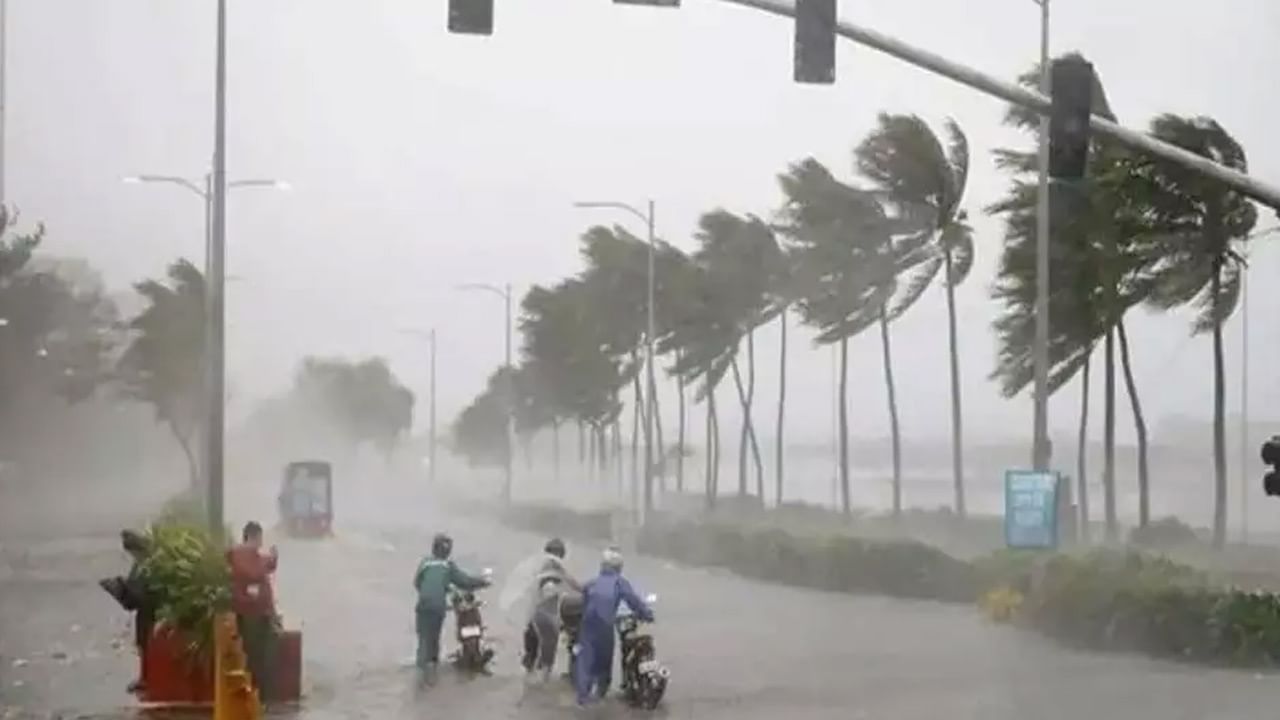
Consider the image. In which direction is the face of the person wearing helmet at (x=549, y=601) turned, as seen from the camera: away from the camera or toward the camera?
away from the camera

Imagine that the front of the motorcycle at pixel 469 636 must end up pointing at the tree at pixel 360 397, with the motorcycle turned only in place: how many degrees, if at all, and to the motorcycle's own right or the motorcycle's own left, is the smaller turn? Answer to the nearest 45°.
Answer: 0° — it already faces it

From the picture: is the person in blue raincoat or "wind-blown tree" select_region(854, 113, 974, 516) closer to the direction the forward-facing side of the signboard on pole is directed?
the person in blue raincoat

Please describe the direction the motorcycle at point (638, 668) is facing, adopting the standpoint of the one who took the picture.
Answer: facing away from the viewer and to the left of the viewer

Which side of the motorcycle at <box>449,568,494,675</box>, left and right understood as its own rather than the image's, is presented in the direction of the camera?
back

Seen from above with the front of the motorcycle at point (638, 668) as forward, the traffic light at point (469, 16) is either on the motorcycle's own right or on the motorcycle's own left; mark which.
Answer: on the motorcycle's own left

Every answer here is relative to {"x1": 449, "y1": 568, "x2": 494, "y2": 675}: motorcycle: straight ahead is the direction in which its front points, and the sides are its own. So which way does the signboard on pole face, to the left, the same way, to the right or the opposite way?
the opposite way

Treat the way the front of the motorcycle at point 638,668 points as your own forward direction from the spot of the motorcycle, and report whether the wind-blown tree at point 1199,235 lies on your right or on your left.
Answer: on your right

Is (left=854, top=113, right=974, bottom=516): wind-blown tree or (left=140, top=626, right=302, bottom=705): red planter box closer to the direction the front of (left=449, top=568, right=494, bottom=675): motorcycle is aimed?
the wind-blown tree
